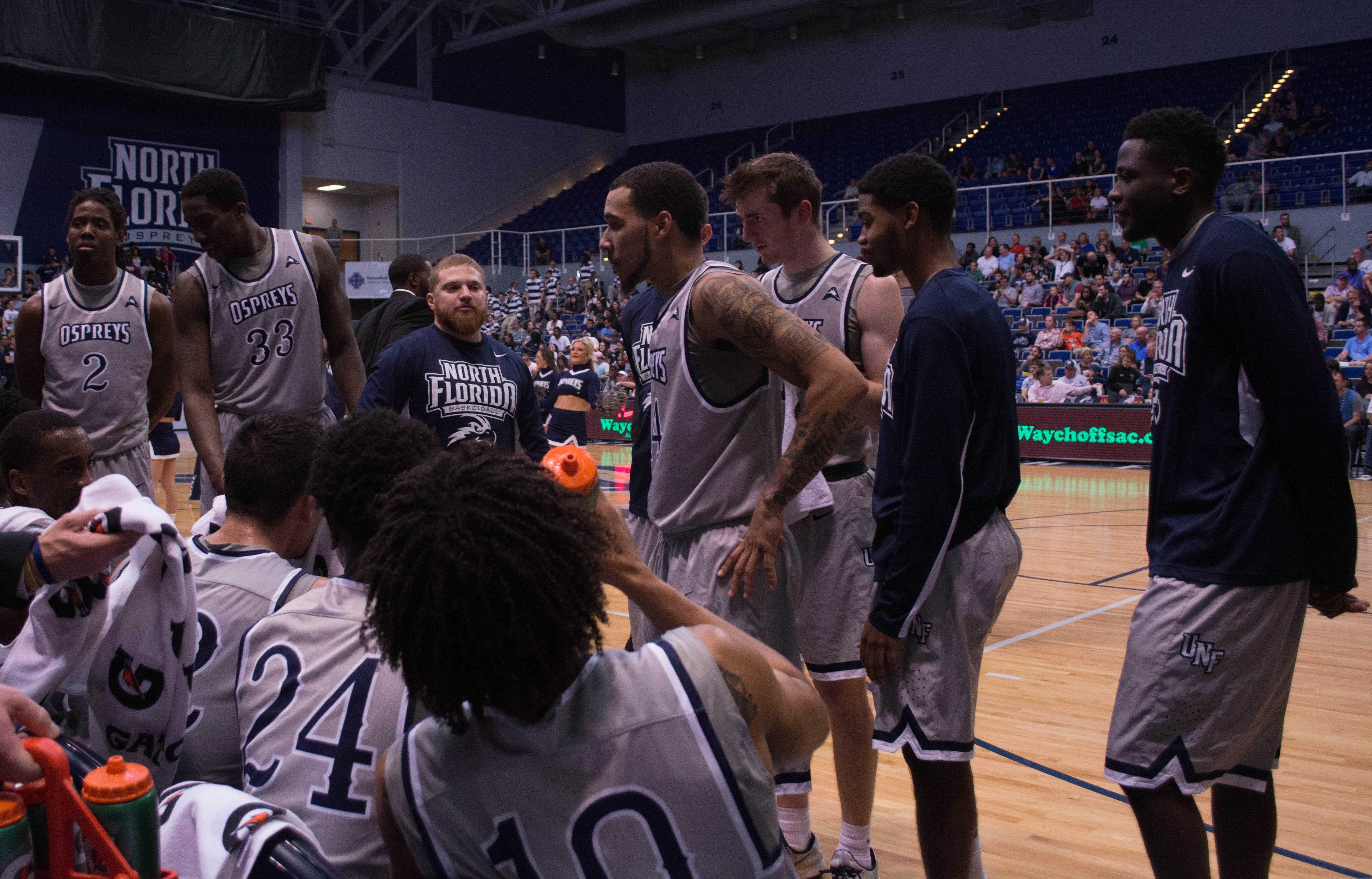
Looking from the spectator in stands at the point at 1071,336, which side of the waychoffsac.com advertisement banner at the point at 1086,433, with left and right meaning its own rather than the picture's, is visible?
back

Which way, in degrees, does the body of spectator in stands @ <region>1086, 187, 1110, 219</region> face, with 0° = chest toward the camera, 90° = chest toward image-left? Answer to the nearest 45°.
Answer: approximately 45°

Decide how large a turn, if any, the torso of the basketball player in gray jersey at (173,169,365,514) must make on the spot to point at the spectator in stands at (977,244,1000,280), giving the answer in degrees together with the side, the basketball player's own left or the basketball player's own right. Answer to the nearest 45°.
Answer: approximately 135° to the basketball player's own left

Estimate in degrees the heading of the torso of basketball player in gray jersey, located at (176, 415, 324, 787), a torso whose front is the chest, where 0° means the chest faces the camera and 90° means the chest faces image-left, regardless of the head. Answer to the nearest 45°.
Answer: approximately 225°

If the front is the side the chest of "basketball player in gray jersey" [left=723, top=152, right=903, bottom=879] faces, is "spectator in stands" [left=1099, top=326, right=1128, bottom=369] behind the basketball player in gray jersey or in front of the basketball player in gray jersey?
behind

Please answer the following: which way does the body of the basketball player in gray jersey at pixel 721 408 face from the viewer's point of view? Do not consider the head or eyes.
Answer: to the viewer's left

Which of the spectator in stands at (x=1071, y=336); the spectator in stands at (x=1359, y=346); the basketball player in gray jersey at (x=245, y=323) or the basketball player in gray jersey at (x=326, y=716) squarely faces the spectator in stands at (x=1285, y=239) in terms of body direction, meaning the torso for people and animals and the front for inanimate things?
the basketball player in gray jersey at (x=326, y=716)

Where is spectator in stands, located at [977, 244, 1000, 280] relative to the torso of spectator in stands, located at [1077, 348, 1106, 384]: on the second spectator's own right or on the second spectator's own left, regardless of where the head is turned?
on the second spectator's own right

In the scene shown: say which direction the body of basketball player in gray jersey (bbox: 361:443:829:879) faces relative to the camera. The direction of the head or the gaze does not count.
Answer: away from the camera
